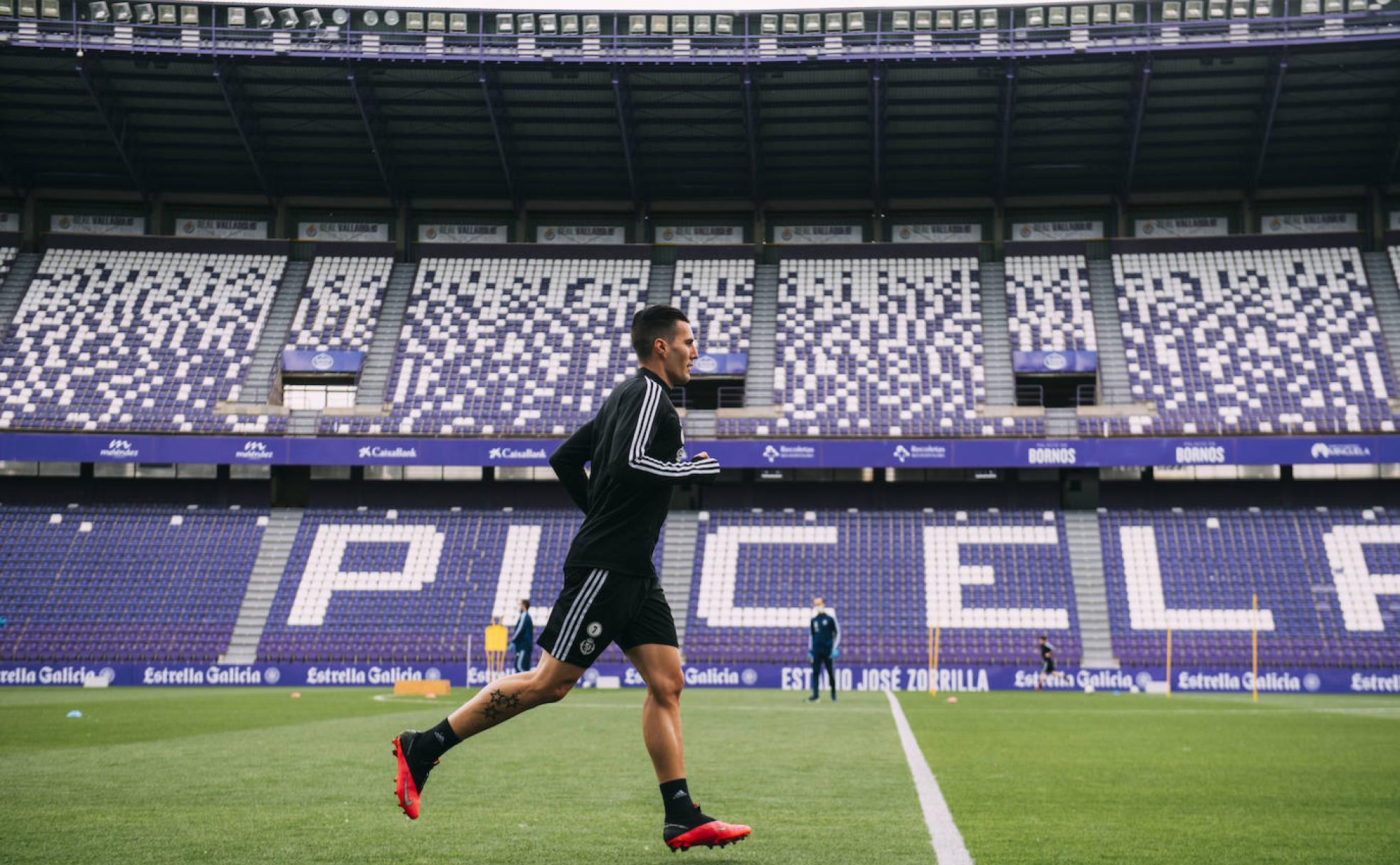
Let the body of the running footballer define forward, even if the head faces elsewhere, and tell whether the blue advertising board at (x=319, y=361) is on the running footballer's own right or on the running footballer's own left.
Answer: on the running footballer's own left

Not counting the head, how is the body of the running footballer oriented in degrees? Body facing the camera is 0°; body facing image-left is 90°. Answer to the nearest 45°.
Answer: approximately 270°

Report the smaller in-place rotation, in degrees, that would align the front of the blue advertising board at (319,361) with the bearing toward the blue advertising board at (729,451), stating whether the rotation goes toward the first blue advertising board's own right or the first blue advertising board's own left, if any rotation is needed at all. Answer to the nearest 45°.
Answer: approximately 45° to the first blue advertising board's own left

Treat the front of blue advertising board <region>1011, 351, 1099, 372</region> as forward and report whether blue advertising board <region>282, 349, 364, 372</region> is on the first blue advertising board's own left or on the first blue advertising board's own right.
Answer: on the first blue advertising board's own right

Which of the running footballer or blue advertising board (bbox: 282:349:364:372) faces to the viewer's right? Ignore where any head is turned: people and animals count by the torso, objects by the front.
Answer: the running footballer

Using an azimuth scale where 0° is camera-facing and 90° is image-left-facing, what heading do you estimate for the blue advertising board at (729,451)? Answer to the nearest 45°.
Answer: approximately 0°
